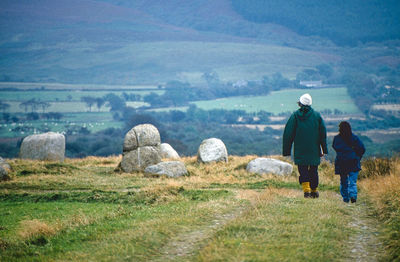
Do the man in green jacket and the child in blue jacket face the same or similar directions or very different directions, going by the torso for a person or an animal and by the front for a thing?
same or similar directions

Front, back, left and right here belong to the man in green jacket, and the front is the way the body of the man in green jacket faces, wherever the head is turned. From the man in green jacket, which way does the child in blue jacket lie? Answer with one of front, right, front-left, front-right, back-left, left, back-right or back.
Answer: right

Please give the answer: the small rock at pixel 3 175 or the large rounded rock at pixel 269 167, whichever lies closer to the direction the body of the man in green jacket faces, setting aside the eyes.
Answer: the large rounded rock

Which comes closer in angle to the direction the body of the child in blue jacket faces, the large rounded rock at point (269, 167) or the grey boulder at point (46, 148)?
the large rounded rock

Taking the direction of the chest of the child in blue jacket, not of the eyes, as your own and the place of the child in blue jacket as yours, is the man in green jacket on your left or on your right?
on your left

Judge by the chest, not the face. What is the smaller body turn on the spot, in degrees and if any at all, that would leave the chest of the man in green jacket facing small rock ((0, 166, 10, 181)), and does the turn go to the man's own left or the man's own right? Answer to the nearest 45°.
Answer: approximately 45° to the man's own left

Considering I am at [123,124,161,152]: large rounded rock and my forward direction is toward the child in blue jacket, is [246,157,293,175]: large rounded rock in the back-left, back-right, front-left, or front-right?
front-left

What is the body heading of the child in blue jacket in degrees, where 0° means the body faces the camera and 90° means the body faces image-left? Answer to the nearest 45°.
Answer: approximately 180°

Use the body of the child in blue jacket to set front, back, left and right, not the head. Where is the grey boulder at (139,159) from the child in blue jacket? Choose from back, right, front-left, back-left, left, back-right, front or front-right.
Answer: front-left

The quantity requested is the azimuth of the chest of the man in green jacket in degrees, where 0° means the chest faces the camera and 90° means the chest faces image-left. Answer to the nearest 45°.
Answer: approximately 180°

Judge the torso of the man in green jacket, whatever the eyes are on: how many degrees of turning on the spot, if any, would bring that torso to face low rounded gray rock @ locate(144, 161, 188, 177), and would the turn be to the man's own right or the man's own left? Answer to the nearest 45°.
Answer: approximately 45° to the man's own left

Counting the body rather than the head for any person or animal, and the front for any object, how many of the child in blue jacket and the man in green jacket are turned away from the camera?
2

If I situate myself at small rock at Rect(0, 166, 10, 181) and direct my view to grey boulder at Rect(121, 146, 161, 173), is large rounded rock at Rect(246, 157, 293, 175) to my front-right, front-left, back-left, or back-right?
front-right
